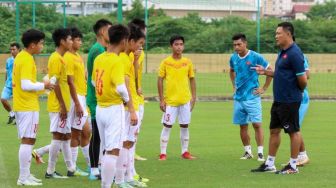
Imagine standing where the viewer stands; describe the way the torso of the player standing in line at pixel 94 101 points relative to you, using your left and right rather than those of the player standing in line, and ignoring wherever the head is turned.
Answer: facing to the right of the viewer

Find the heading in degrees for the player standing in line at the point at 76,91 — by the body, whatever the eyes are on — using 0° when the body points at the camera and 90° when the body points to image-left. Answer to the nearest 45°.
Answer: approximately 315°

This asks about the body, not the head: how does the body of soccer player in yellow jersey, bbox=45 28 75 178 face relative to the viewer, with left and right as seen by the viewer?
facing to the right of the viewer

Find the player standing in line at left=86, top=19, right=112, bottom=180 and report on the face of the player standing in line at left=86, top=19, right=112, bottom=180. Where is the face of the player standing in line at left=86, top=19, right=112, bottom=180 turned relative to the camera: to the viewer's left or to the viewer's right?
to the viewer's right

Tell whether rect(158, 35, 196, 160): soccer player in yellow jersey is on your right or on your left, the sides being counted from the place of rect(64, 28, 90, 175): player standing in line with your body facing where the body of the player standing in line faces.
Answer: on your left

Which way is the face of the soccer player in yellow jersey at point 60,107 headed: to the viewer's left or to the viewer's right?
to the viewer's right

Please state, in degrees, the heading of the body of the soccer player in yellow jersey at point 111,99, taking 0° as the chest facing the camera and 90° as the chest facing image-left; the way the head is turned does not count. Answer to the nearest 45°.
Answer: approximately 225°

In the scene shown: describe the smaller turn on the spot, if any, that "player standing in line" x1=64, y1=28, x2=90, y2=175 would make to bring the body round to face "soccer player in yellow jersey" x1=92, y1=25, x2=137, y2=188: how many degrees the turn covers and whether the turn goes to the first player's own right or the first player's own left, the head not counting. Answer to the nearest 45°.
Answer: approximately 45° to the first player's own right

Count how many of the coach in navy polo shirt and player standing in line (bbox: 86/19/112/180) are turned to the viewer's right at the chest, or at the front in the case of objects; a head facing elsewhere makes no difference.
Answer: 1

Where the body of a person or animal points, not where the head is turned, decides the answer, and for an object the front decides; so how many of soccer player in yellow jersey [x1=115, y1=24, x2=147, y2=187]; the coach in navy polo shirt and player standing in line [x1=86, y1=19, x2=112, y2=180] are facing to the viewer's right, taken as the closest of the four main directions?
2

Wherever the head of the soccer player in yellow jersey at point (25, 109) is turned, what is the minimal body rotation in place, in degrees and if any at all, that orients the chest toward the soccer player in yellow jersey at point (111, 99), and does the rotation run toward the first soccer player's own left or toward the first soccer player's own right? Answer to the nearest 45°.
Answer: approximately 45° to the first soccer player's own right

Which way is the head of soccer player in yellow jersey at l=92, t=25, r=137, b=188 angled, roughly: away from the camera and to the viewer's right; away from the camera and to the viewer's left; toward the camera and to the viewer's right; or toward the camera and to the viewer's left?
away from the camera and to the viewer's right
